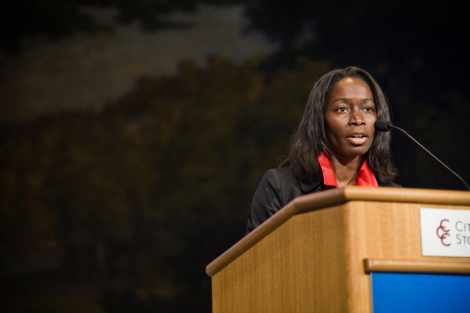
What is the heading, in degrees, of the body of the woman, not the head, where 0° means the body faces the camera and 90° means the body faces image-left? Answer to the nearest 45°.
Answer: approximately 315°

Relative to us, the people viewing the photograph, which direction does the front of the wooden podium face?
facing the viewer and to the right of the viewer

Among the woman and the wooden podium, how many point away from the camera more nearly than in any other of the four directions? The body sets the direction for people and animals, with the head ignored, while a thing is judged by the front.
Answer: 0

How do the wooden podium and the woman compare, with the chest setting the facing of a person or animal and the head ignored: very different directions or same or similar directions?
same or similar directions

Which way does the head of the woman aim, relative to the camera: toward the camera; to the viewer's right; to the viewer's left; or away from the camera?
toward the camera

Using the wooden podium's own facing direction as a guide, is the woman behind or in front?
behind
